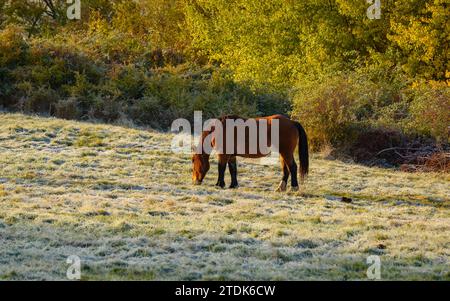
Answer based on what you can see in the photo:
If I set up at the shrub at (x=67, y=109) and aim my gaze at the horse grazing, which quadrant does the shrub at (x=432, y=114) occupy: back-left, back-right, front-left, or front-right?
front-left

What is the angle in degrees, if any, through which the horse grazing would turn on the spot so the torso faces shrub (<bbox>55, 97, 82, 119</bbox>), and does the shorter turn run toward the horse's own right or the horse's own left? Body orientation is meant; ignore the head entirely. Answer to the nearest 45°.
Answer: approximately 45° to the horse's own right

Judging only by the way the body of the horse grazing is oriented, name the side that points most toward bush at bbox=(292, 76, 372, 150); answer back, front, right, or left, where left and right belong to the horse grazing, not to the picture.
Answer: right

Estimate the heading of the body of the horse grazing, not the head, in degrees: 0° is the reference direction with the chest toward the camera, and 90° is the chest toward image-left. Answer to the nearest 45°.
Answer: approximately 90°

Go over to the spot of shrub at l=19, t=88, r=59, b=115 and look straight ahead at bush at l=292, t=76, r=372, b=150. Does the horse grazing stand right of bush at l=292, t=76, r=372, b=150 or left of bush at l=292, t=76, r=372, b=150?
right

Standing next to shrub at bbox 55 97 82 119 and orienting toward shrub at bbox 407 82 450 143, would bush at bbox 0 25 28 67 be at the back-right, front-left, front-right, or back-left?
back-left

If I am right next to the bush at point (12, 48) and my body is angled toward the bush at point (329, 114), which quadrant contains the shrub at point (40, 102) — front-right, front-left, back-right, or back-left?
front-right

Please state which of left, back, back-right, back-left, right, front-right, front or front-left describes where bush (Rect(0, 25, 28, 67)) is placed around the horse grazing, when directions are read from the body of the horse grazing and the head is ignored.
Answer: front-right

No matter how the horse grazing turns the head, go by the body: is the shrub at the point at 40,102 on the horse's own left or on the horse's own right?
on the horse's own right

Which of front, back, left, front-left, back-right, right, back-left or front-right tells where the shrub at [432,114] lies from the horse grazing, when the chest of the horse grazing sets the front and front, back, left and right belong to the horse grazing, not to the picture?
back-right

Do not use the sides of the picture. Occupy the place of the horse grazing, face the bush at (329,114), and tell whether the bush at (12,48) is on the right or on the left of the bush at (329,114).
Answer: left

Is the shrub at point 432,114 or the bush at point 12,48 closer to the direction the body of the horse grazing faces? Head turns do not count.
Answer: the bush
